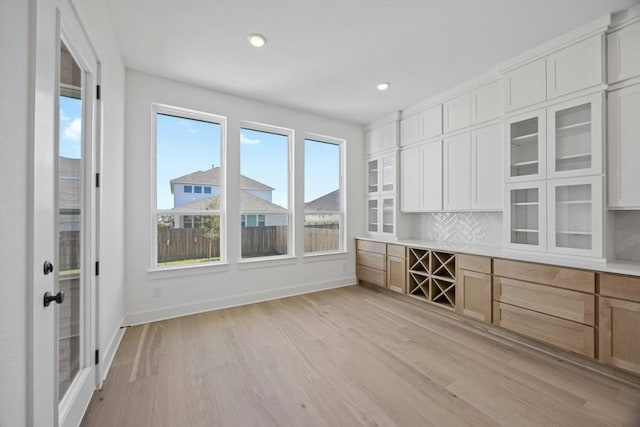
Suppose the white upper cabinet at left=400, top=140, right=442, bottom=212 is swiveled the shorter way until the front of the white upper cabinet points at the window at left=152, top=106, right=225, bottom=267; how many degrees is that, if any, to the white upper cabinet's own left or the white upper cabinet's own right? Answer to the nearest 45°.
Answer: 0° — it already faces it

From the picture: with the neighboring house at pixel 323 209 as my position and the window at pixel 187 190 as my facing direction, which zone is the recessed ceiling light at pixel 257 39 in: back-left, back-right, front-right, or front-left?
front-left

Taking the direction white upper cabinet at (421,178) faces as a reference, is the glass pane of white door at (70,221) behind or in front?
in front

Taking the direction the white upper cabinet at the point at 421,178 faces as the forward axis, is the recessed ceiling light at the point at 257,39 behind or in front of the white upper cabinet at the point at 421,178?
in front

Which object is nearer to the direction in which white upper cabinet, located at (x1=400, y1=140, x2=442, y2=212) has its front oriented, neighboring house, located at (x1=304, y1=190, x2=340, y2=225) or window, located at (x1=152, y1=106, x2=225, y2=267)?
the window

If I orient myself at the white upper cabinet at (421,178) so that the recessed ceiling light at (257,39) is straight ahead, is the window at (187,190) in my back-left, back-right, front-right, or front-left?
front-right

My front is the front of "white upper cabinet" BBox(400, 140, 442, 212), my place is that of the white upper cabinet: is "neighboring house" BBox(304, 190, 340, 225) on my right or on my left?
on my right

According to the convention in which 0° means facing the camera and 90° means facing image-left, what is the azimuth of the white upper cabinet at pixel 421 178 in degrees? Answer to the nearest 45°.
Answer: approximately 45°

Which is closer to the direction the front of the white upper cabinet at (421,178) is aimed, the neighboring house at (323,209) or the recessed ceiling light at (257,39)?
the recessed ceiling light
